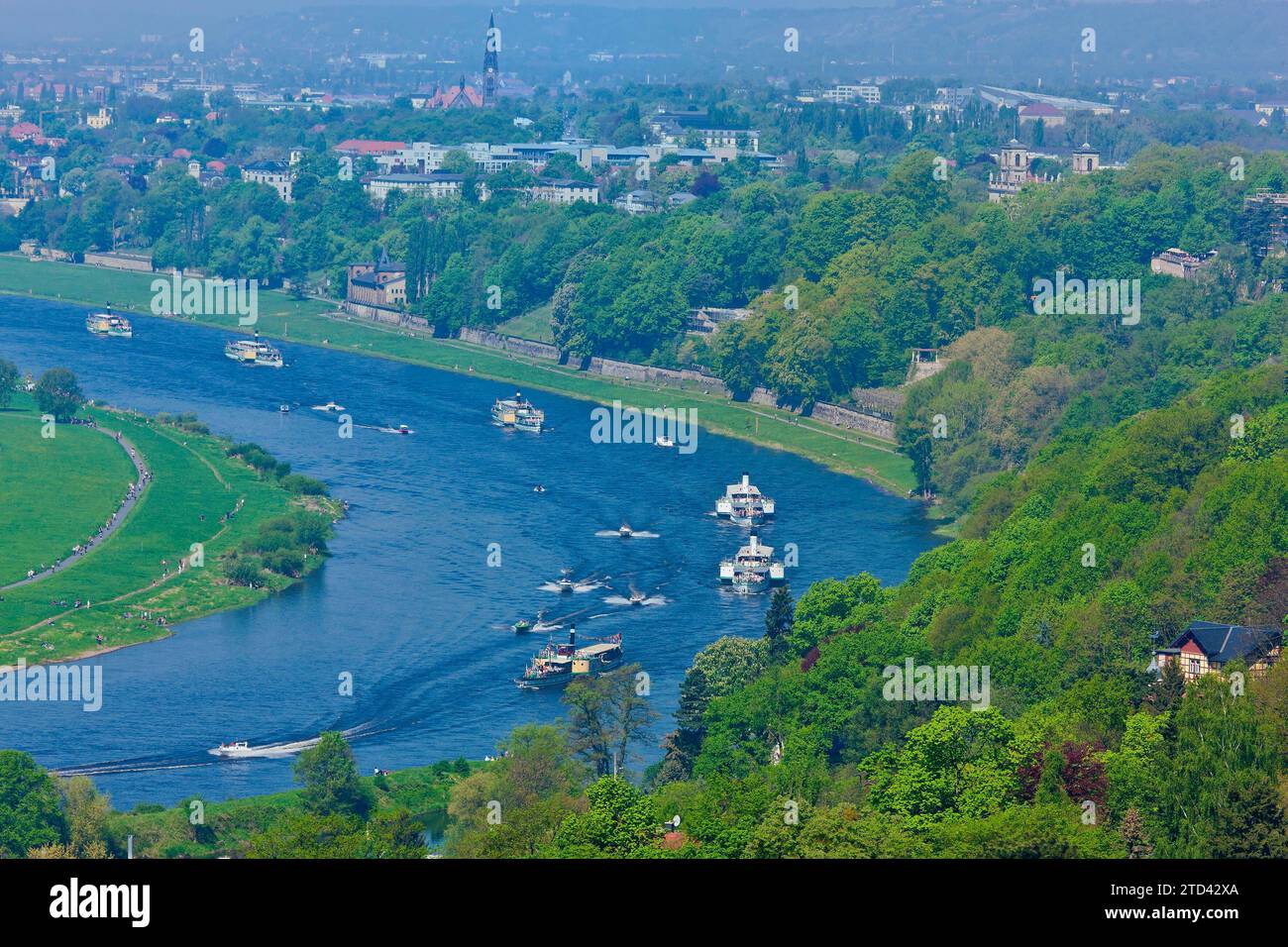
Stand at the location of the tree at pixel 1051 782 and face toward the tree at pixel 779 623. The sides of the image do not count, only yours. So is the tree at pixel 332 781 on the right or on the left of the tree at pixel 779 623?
left

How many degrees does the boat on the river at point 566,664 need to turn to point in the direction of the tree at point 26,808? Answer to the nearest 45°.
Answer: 0° — it already faces it

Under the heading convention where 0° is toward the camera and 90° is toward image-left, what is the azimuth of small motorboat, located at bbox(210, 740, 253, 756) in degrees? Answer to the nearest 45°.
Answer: approximately 90°

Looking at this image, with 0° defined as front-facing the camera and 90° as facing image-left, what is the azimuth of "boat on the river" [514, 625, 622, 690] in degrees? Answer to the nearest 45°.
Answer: approximately 45°

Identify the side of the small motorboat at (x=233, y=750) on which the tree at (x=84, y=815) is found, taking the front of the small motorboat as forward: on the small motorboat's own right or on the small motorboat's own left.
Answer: on the small motorboat's own left

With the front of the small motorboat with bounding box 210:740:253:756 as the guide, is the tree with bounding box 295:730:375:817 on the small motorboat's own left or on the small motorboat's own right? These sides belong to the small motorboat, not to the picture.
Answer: on the small motorboat's own left
